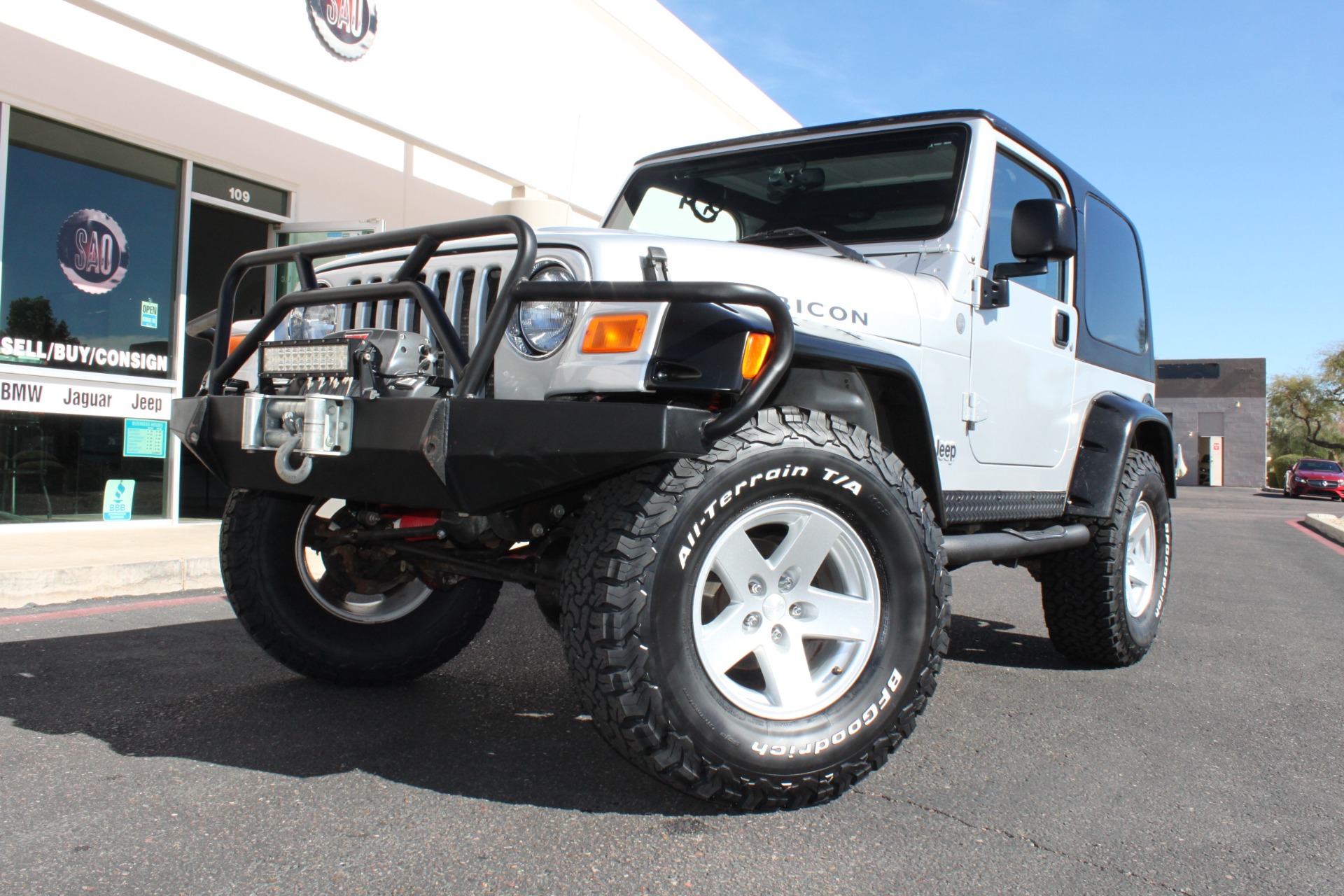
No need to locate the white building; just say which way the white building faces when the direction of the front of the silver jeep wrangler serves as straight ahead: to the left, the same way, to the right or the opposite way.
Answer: to the left

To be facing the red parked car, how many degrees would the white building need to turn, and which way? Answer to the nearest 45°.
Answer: approximately 90° to its left

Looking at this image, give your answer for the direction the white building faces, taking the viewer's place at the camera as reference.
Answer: facing the viewer and to the right of the viewer

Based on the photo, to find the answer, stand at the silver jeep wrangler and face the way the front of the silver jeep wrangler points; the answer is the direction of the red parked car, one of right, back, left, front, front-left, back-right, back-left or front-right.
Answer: back

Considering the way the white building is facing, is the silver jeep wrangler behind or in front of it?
in front

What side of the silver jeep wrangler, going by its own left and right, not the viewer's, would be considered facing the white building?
right

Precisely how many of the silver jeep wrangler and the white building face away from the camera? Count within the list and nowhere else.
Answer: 0
